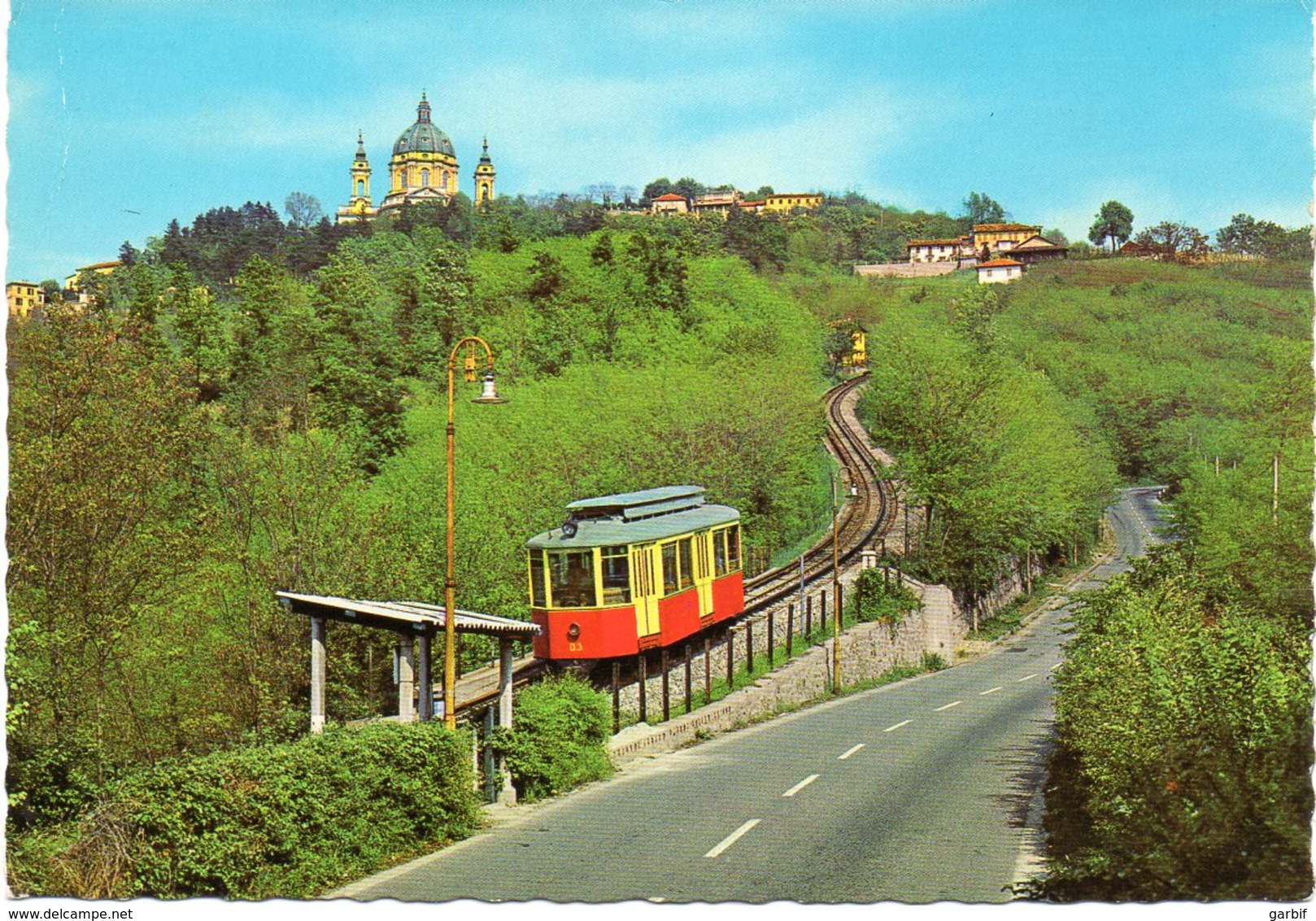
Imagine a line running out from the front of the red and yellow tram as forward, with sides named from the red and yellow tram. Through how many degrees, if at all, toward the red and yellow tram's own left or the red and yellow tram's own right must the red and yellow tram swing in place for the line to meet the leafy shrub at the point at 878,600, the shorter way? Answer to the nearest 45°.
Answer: approximately 180°

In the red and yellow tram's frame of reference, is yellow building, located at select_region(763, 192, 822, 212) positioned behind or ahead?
behind

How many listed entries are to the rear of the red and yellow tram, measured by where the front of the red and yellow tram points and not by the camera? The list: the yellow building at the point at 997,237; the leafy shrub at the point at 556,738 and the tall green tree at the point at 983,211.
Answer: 2

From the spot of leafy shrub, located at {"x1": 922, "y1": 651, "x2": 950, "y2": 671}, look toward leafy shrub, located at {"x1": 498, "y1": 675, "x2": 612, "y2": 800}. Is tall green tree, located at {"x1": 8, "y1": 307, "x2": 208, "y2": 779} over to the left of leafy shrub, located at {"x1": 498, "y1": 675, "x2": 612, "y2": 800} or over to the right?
right

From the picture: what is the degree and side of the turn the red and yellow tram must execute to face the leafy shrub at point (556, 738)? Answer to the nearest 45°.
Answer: approximately 45° to its left

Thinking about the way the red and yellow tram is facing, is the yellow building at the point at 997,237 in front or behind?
behind

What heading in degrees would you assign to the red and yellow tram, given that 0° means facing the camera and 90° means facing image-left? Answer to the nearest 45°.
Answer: approximately 45°

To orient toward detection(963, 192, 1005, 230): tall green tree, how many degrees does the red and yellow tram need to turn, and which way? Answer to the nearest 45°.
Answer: approximately 180°

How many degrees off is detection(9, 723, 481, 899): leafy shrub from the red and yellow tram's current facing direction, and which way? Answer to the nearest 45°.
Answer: approximately 45° to its left

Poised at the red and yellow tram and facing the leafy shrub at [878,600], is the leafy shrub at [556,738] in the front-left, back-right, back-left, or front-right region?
back-right

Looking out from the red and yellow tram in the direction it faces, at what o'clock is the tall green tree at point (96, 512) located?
The tall green tree is roughly at 2 o'clock from the red and yellow tram.
